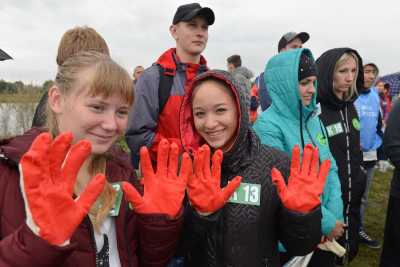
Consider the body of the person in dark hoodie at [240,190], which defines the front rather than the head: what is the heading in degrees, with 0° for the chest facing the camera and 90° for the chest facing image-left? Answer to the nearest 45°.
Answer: approximately 0°

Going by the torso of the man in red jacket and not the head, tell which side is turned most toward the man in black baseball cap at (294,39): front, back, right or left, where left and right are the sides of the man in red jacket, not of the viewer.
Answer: left

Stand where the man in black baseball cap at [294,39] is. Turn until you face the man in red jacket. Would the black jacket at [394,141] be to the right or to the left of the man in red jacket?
left

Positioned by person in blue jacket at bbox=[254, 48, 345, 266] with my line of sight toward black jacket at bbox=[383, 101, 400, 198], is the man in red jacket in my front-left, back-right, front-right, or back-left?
back-left

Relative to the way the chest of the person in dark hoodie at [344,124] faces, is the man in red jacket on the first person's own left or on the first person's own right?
on the first person's own right

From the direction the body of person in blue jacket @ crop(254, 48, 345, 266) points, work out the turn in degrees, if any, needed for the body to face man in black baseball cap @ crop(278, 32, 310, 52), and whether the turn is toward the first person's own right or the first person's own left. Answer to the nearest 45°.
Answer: approximately 135° to the first person's own left
